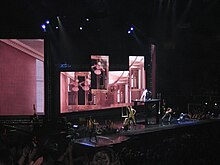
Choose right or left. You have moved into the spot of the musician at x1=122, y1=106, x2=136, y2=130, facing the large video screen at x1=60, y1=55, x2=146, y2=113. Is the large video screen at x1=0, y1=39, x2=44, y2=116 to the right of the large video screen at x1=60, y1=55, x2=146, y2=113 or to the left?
left

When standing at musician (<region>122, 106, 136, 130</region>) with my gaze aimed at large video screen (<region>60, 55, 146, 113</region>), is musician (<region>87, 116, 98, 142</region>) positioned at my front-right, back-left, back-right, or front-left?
back-left

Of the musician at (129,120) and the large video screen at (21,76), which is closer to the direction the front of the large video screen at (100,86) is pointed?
the musician

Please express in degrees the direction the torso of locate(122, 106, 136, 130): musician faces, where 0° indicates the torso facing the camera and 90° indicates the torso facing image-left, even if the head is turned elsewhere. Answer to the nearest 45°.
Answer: approximately 45°

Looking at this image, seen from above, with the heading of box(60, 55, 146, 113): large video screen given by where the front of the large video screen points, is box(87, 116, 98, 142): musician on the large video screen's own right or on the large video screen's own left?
on the large video screen's own right

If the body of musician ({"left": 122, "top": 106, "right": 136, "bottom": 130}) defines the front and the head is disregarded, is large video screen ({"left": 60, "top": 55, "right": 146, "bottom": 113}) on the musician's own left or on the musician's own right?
on the musician's own right
